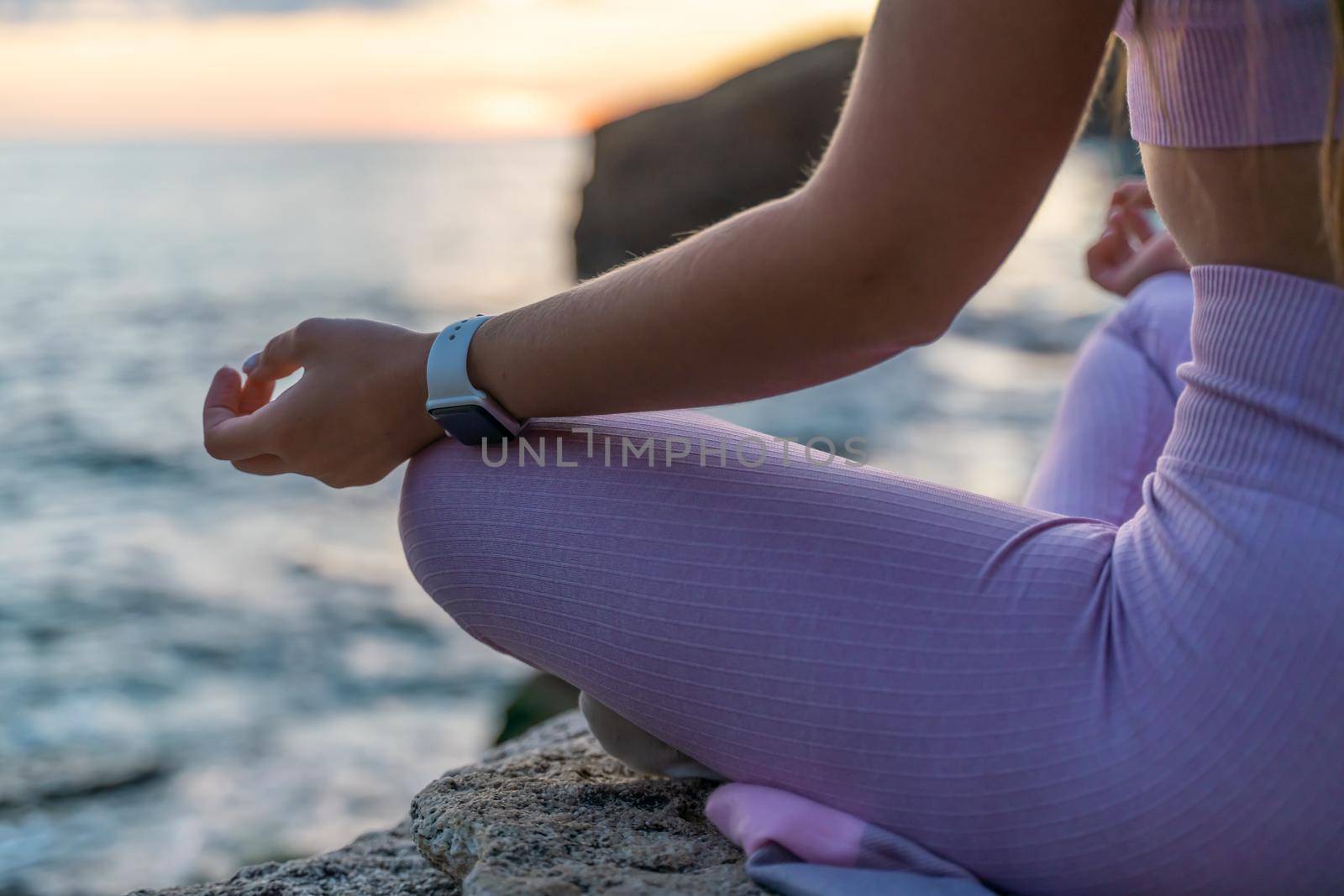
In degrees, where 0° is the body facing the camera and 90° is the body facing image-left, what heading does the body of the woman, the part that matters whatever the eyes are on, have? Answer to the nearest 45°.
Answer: approximately 135°

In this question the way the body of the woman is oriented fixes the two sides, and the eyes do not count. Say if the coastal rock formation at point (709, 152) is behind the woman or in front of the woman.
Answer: in front
